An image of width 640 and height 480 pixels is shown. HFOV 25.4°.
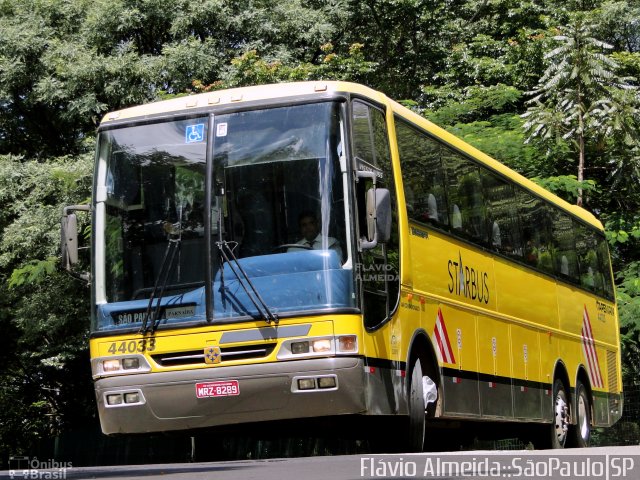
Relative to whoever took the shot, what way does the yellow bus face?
facing the viewer and to the left of the viewer

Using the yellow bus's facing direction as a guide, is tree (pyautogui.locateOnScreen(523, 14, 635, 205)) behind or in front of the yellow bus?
behind
